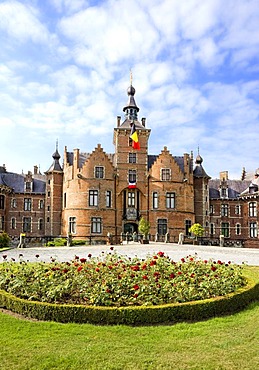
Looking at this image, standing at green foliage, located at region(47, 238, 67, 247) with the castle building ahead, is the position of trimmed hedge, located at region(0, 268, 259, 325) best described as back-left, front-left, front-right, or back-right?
back-right

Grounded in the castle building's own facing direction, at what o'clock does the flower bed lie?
The flower bed is roughly at 12 o'clock from the castle building.

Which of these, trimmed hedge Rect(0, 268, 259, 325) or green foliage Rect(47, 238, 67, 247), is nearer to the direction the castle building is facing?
the trimmed hedge

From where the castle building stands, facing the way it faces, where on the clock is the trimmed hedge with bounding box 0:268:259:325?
The trimmed hedge is roughly at 12 o'clock from the castle building.

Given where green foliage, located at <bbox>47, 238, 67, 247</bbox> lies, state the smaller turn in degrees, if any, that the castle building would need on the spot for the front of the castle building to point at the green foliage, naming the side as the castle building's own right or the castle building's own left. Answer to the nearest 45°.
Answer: approximately 45° to the castle building's own right

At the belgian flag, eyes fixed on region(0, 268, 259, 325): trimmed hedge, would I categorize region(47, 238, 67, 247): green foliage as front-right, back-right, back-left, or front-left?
front-right

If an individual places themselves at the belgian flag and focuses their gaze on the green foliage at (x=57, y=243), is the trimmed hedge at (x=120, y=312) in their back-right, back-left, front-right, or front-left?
front-left

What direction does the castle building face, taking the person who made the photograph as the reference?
facing the viewer
